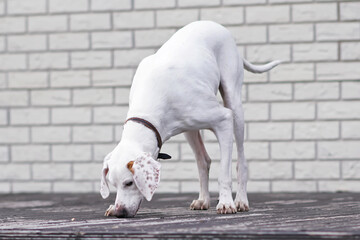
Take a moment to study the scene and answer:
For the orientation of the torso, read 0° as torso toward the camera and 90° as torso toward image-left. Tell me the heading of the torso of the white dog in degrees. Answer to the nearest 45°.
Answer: approximately 45°
